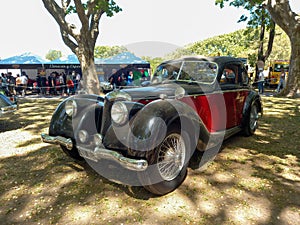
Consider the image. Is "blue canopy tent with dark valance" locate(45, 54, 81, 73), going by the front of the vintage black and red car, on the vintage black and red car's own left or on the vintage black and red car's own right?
on the vintage black and red car's own right

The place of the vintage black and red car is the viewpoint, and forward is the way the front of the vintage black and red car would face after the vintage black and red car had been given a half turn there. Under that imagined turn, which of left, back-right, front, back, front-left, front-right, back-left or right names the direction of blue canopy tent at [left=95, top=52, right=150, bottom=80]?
front-left

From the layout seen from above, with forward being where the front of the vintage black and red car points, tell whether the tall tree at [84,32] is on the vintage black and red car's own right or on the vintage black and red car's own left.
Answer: on the vintage black and red car's own right

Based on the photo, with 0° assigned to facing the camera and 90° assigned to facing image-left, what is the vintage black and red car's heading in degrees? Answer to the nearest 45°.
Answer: approximately 45°

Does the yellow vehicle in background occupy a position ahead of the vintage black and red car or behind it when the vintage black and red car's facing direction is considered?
behind
